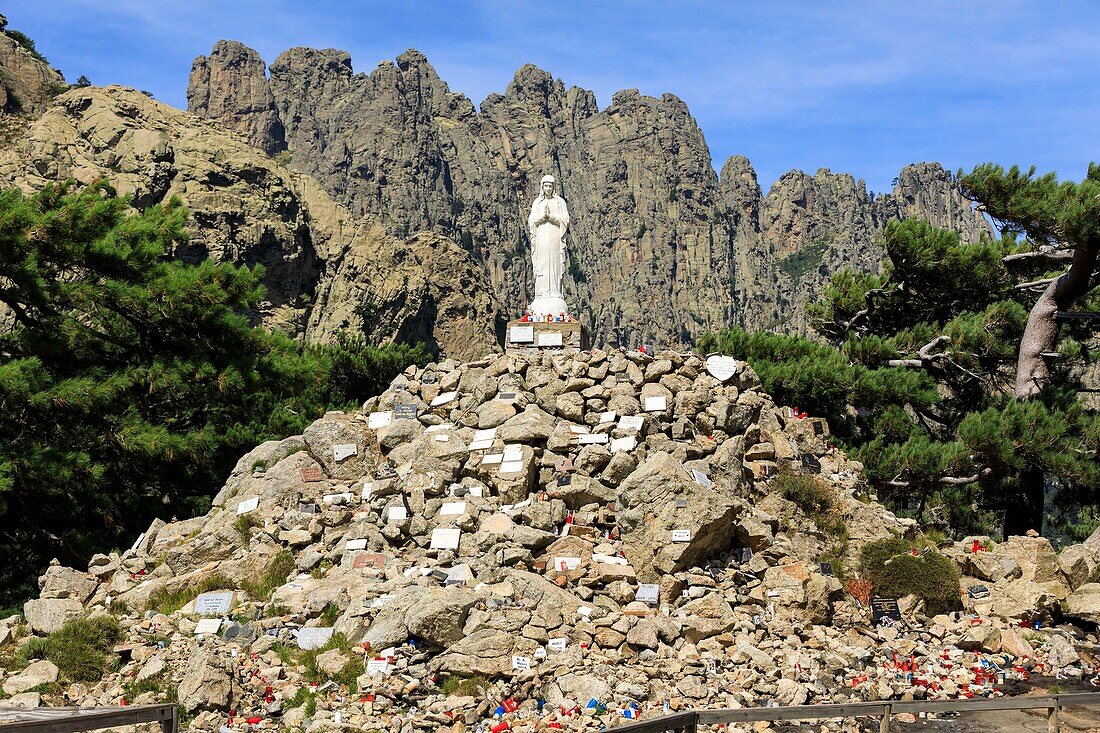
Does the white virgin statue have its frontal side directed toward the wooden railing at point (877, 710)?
yes

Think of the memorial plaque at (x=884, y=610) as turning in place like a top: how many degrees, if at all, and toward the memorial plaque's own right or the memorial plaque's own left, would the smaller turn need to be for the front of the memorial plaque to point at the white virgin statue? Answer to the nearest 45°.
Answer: approximately 135° to the memorial plaque's own right

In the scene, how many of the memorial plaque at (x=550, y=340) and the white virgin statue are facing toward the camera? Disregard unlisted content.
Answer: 2

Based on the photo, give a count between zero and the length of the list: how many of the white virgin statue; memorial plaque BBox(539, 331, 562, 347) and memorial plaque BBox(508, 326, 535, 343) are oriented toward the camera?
3

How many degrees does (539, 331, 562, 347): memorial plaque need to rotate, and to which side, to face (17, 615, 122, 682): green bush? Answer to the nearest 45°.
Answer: approximately 45° to its right

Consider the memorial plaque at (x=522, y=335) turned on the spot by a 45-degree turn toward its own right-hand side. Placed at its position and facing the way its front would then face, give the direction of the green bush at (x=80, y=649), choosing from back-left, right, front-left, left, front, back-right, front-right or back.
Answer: front

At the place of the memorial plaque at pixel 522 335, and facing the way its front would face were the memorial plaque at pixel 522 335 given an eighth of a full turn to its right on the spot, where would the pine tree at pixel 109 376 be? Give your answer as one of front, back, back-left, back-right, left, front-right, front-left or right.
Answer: front-right

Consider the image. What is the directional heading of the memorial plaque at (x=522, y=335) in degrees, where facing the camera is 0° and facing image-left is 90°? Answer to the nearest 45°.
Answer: approximately 0°
